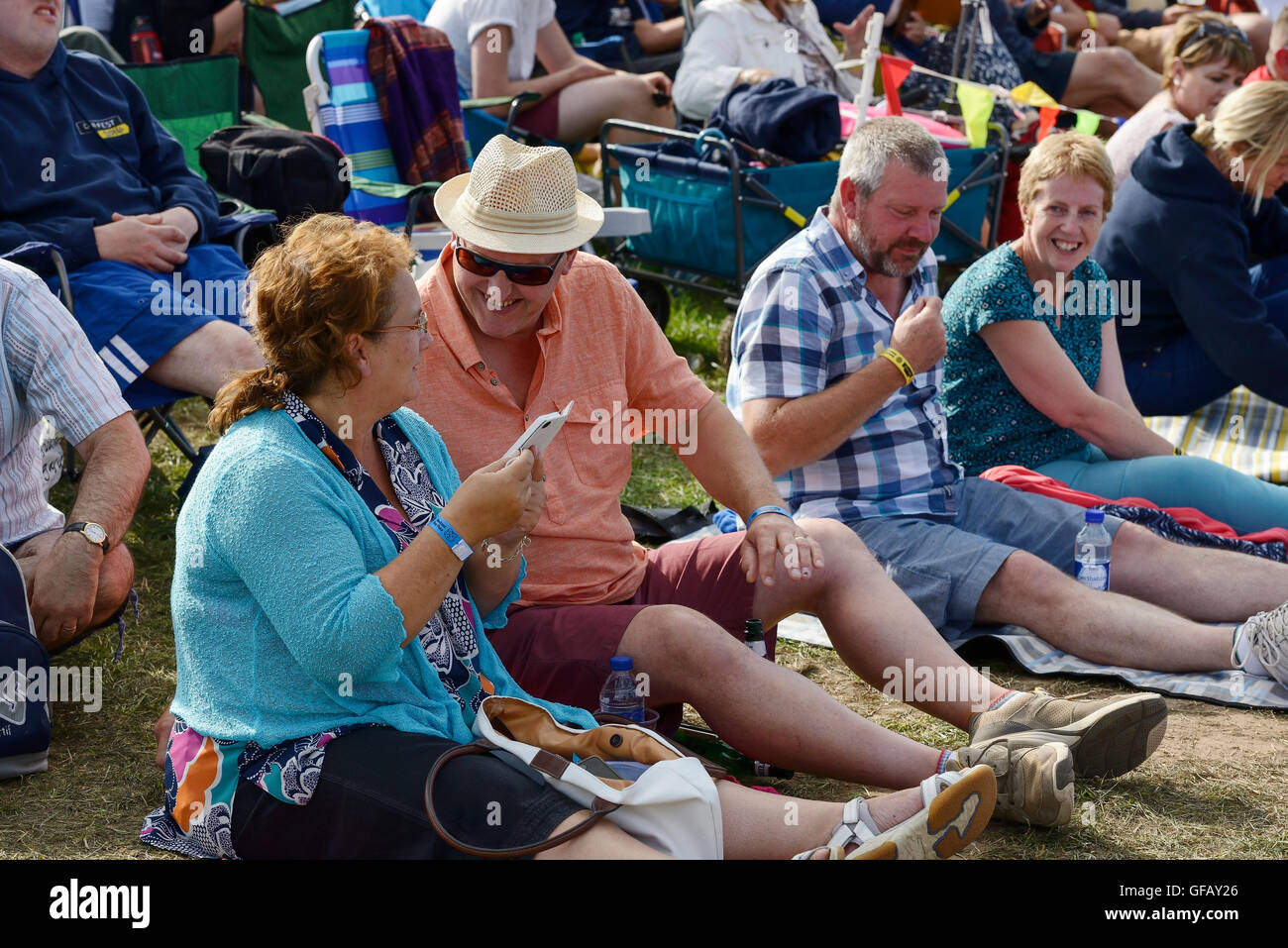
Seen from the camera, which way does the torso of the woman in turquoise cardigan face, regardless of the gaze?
to the viewer's right

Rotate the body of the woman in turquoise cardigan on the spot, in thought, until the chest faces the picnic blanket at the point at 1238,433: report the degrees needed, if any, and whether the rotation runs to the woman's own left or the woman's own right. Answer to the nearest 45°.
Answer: approximately 45° to the woman's own left

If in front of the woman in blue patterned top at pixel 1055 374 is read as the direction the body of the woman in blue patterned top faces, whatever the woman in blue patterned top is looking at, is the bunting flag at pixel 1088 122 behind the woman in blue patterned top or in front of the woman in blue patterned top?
behind

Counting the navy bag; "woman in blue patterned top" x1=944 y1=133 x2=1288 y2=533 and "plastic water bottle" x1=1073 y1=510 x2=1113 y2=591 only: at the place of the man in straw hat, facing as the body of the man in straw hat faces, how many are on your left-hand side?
2

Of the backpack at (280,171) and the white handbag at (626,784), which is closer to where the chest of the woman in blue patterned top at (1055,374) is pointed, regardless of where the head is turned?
the white handbag

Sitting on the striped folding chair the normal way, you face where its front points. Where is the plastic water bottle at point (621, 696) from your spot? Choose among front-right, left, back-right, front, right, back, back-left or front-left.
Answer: front-right

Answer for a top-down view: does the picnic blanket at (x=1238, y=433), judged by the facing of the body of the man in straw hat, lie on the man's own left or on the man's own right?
on the man's own left

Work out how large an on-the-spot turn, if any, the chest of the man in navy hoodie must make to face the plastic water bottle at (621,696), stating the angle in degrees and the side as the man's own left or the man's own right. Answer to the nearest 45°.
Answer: approximately 45° to the man's own right

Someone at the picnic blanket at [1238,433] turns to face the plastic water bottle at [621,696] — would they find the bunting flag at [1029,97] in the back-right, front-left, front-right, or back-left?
back-right

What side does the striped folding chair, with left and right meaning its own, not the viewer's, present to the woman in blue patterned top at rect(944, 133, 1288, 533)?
front

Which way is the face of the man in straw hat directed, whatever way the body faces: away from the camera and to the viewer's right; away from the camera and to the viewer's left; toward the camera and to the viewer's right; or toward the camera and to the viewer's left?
toward the camera and to the viewer's left

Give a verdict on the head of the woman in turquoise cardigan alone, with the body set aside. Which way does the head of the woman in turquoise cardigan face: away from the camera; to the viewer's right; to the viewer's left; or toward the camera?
to the viewer's right
